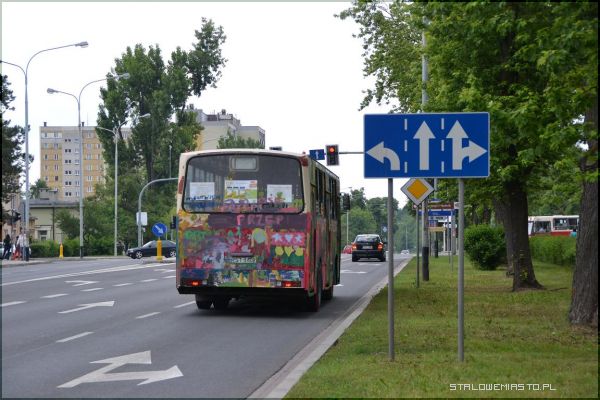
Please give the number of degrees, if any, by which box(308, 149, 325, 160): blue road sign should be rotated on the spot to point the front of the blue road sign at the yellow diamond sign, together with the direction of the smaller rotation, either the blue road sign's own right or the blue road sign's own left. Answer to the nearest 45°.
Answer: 0° — it already faces it

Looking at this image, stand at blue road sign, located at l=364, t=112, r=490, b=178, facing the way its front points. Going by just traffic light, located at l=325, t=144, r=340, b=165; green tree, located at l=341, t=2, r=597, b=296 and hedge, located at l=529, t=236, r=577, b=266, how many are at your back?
3

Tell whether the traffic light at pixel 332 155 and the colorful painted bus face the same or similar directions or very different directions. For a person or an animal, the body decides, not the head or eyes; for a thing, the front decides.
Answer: very different directions

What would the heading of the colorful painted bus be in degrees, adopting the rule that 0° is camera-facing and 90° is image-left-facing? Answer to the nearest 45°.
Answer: approximately 180°

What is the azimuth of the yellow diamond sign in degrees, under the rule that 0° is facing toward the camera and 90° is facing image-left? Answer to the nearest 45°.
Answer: approximately 0°

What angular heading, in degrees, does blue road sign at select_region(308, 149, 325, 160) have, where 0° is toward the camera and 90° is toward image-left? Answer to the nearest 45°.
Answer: approximately 0°

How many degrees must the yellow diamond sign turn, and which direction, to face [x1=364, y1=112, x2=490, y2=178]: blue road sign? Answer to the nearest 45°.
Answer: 0° — it already faces it

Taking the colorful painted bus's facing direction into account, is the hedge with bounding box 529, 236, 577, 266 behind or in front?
in front

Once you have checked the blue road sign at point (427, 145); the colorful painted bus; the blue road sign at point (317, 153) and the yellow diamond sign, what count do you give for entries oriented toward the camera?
3

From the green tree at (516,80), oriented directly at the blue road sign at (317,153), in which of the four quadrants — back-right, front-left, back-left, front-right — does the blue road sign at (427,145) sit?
back-left

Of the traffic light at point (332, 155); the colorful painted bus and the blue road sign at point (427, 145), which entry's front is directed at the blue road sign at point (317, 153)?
the colorful painted bus

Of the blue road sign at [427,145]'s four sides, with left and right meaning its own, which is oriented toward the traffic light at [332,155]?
back

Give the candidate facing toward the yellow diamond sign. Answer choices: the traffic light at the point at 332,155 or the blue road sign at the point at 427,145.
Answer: the traffic light
